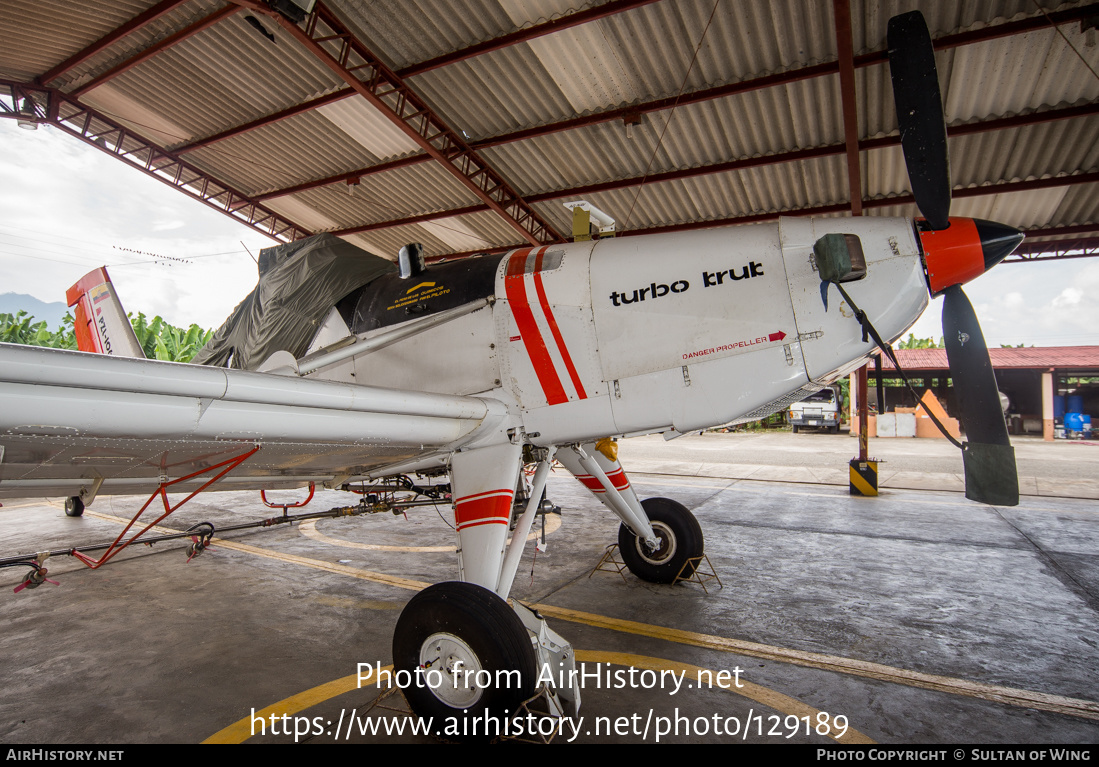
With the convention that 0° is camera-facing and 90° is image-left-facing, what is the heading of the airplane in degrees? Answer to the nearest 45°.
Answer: approximately 315°
